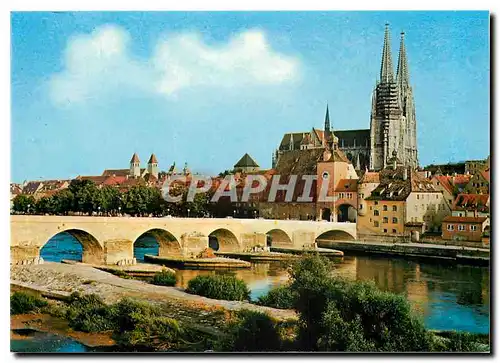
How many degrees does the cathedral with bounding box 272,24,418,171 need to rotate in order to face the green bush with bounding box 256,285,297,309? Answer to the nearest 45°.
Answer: approximately 45° to its right

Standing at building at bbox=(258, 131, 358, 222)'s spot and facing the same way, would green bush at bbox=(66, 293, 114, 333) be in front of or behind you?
in front

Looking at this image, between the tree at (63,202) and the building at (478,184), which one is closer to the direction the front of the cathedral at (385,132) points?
the building

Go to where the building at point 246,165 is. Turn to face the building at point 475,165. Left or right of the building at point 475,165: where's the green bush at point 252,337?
right

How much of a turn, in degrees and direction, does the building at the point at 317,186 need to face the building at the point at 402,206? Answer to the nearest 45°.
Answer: approximately 90° to its left

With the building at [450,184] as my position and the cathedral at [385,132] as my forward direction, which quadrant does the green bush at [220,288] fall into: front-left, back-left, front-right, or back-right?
back-left

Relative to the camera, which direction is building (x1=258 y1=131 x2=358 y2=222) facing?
toward the camera

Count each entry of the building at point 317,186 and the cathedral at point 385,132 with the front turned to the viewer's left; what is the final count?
0

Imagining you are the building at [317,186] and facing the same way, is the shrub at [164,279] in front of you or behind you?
in front

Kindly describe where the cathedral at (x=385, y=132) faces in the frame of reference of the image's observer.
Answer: facing the viewer and to the right of the viewer

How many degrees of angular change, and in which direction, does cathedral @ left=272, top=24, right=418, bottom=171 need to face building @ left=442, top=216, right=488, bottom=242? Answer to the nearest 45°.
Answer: approximately 45° to its right

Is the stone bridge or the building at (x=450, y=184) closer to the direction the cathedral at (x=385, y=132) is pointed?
the building
